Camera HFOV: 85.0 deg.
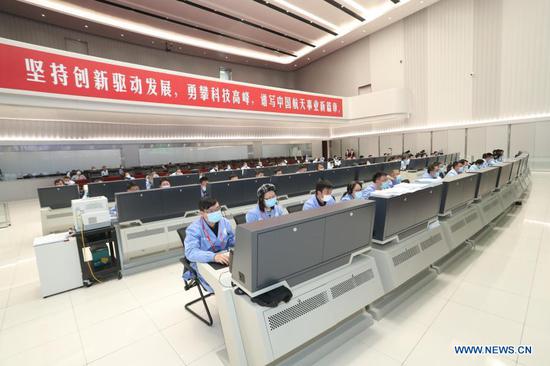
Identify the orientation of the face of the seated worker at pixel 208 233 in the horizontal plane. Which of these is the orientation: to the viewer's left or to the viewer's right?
to the viewer's right

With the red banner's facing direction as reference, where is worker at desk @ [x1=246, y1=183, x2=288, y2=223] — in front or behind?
in front

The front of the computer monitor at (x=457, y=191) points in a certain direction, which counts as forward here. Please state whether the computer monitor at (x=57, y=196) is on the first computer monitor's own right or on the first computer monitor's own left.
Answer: on the first computer monitor's own left

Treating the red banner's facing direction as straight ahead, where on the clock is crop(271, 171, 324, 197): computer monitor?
The computer monitor is roughly at 12 o'clock from the red banner.

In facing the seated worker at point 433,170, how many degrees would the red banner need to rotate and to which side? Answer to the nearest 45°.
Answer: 0° — it already faces them

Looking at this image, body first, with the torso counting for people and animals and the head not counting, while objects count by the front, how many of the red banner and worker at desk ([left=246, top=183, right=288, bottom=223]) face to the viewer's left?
0

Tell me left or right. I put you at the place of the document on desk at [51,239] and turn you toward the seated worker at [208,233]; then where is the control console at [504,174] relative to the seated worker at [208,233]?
left

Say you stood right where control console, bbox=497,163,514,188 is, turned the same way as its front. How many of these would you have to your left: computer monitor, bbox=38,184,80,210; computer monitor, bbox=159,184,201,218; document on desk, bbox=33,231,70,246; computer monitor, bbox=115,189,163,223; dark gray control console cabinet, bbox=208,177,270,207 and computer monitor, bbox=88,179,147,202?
6

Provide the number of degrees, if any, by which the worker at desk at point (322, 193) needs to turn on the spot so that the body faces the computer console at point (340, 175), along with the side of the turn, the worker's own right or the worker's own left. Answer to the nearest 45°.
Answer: approximately 135° to the worker's own left
